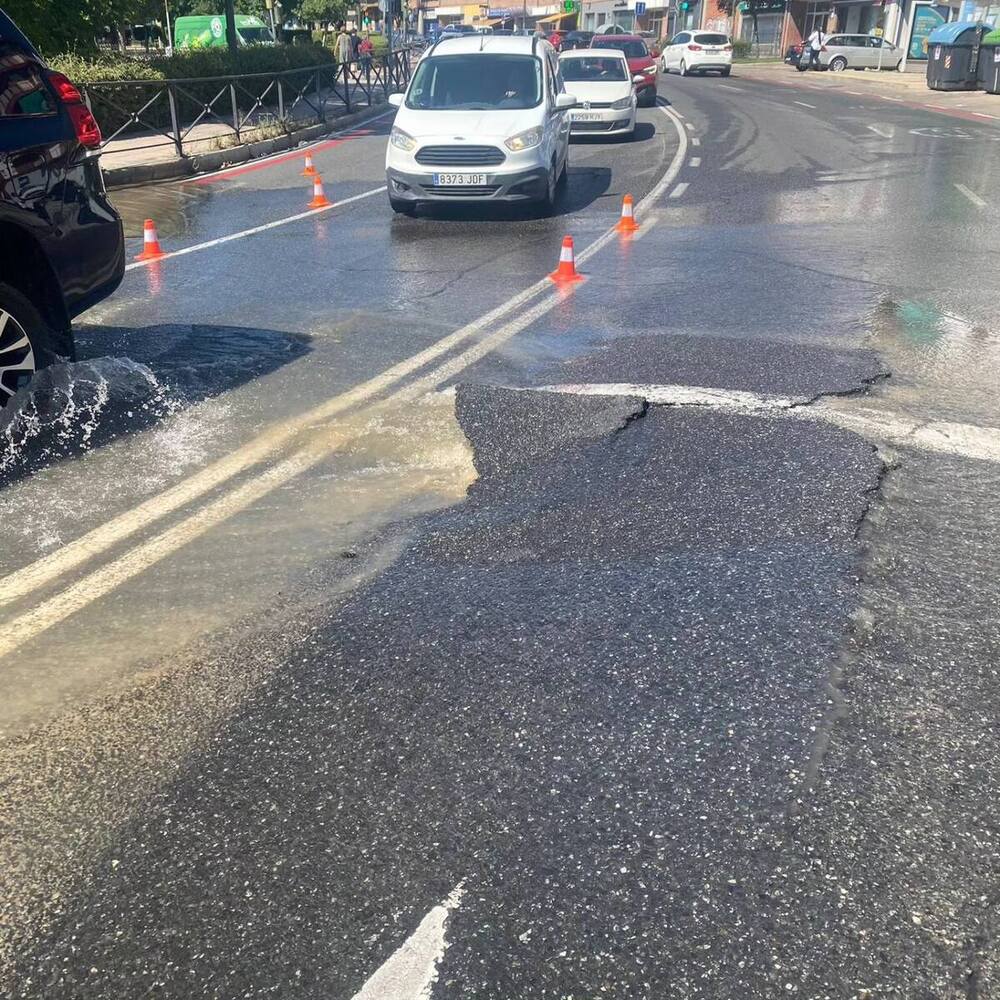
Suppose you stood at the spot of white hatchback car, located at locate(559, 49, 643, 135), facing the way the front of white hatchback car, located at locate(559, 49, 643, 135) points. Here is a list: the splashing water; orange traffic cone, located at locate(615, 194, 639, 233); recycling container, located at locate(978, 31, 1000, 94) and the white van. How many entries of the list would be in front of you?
3

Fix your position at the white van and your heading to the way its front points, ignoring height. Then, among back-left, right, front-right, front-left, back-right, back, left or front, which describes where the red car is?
back

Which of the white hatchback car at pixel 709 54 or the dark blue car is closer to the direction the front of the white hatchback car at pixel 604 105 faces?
the dark blue car

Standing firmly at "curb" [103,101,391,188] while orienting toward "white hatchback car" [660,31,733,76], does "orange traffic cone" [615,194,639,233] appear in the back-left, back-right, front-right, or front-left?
back-right

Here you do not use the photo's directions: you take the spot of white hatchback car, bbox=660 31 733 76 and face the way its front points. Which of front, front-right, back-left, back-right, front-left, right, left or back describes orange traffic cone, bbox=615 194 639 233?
back-left

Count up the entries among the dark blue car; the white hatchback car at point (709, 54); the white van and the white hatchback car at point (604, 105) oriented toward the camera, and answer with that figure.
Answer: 2

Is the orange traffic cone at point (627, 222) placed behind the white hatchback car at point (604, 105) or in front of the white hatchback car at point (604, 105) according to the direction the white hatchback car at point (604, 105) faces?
in front

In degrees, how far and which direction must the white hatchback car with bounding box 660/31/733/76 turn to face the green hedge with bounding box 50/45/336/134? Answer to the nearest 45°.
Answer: approximately 135° to its left

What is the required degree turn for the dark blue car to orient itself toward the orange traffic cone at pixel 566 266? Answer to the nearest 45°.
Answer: approximately 135° to its right
